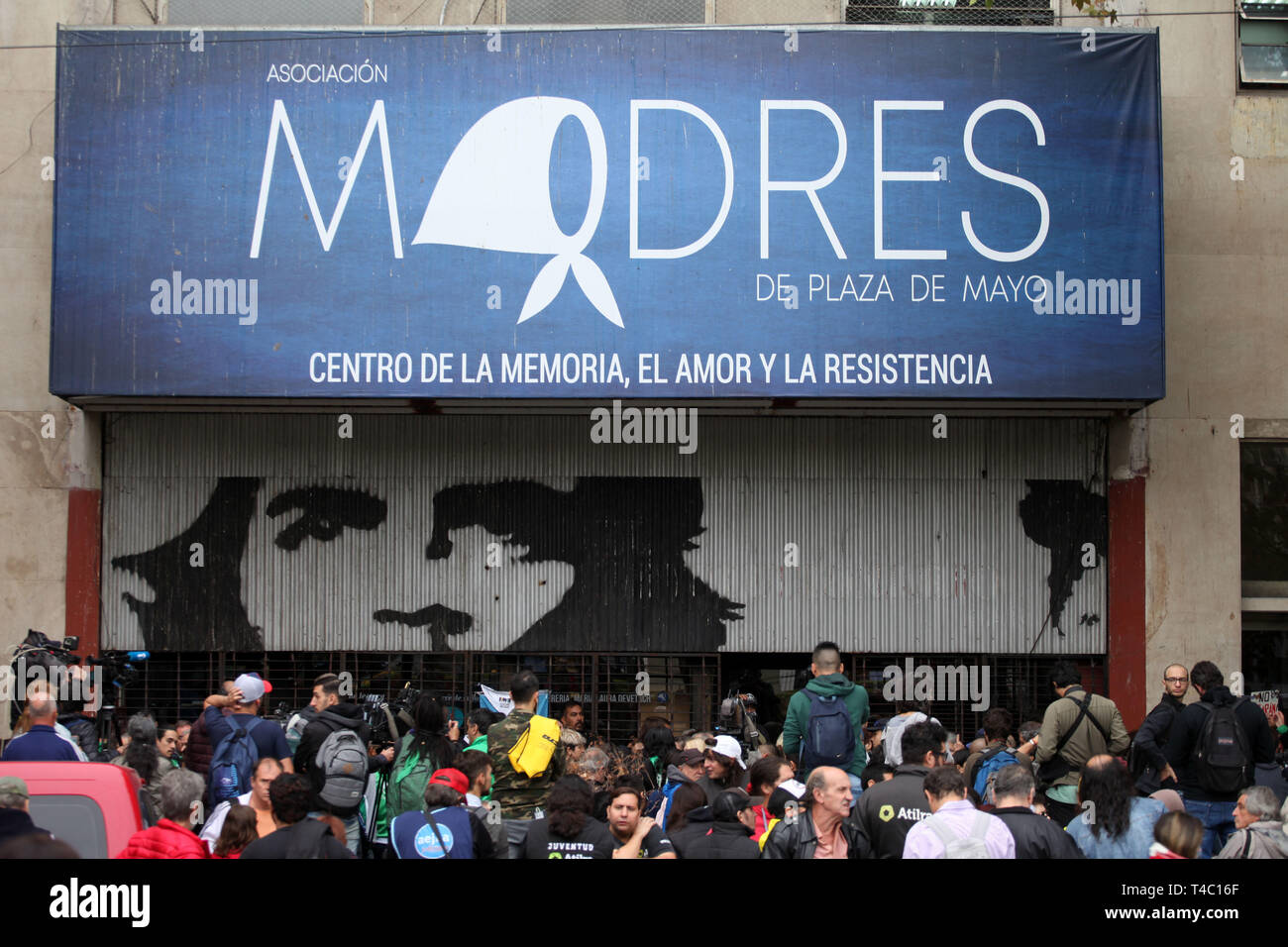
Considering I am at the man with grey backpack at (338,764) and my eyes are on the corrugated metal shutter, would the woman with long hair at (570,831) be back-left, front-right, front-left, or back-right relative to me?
back-right

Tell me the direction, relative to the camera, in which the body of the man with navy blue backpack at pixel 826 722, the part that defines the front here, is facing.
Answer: away from the camera

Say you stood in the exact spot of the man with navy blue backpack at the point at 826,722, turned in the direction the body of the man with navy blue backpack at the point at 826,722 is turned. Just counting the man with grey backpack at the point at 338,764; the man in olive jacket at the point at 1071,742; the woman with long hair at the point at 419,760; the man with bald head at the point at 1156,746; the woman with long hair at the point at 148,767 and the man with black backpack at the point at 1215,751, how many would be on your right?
3

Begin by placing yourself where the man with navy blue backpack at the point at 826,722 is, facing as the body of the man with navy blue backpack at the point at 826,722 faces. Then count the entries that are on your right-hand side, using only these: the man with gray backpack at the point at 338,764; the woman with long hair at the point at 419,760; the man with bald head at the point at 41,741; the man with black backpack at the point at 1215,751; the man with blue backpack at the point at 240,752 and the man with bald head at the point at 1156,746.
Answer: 2

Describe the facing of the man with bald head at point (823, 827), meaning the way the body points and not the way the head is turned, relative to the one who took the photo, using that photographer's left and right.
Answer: facing the viewer and to the right of the viewer

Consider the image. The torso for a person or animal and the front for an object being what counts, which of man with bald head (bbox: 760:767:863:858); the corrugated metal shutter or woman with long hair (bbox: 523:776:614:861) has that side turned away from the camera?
the woman with long hair

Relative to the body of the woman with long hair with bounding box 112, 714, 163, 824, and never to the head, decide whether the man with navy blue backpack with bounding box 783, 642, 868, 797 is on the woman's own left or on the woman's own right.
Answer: on the woman's own right

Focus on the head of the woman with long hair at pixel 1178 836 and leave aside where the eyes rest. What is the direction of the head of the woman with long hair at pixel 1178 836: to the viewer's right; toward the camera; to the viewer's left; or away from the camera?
away from the camera

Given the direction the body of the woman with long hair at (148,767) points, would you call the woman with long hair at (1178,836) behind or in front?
behind
